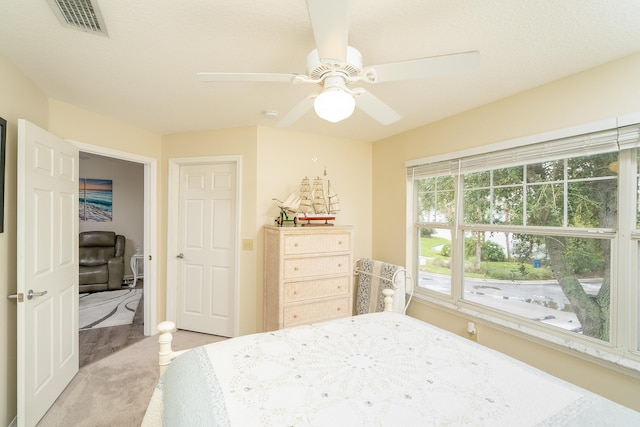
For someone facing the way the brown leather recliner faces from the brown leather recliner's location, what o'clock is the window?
The window is roughly at 11 o'clock from the brown leather recliner.

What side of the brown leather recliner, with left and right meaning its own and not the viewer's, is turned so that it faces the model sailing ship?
front

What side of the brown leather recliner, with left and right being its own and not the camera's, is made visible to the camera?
front

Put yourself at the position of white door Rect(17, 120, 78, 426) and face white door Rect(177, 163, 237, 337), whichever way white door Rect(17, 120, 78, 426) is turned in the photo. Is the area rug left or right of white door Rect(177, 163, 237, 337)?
left

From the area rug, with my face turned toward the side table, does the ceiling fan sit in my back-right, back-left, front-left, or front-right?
back-right

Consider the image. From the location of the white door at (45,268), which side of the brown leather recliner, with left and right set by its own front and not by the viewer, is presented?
front

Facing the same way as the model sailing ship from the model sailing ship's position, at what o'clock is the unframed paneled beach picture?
The unframed paneled beach picture is roughly at 1 o'clock from the model sailing ship.

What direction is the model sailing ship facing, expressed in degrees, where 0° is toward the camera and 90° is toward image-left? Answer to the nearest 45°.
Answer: approximately 90°

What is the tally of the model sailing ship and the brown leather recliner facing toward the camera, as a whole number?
1

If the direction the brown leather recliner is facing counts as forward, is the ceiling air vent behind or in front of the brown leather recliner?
in front

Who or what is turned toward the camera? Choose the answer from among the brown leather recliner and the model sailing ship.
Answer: the brown leather recliner

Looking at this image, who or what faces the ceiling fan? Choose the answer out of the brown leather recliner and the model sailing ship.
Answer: the brown leather recliner

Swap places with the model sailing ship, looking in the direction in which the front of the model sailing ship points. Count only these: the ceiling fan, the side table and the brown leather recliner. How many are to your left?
1

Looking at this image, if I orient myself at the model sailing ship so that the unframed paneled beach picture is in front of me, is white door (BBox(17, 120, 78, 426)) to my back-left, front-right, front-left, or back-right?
front-left

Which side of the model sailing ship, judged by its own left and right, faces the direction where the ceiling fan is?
left

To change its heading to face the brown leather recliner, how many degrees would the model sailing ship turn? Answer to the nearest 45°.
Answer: approximately 45° to its right

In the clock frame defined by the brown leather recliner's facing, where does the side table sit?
The side table is roughly at 9 o'clock from the brown leather recliner.
